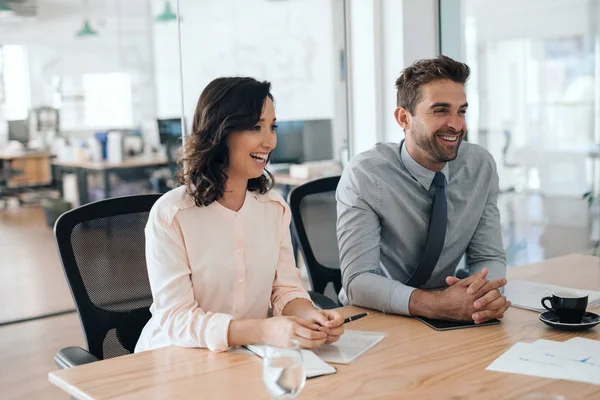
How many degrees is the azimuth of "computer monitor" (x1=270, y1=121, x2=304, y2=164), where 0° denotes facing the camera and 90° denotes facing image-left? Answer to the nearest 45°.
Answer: approximately 0°

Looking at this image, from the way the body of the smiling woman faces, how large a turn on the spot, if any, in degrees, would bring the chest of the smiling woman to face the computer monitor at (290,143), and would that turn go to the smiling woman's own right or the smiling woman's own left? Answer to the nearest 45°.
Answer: approximately 135° to the smiling woman's own left

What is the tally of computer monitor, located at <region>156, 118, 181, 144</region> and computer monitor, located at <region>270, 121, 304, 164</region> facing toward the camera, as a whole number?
2

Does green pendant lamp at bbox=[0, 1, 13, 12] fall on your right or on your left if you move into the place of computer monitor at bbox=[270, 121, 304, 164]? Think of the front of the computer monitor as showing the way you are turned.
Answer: on your right

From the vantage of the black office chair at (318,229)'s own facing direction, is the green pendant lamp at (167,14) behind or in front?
behind

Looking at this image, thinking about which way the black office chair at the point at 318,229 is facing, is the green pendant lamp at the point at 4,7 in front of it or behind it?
behind

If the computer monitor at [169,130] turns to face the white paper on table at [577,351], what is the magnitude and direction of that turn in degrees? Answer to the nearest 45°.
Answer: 0° — it already faces it

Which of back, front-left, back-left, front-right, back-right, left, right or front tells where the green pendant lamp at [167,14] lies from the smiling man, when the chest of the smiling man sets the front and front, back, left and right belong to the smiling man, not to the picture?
back

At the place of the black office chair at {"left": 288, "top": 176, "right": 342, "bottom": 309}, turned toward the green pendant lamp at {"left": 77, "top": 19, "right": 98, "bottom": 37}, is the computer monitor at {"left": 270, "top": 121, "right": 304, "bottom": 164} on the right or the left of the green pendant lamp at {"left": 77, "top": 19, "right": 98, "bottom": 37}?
right

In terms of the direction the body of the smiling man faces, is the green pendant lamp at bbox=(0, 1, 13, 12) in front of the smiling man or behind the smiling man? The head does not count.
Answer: behind

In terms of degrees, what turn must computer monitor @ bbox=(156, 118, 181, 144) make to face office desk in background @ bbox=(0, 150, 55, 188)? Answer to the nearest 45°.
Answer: approximately 90° to its right
